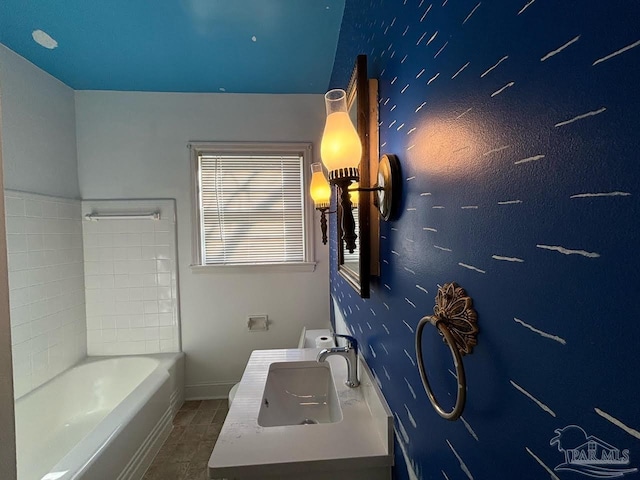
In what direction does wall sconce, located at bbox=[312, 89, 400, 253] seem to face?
to the viewer's left

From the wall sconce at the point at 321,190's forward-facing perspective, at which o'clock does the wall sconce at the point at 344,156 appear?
the wall sconce at the point at 344,156 is roughly at 9 o'clock from the wall sconce at the point at 321,190.

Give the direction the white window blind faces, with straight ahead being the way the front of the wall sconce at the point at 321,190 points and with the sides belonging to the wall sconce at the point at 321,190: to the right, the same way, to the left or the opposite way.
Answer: to the left

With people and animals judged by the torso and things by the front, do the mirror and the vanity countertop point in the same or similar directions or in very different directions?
same or similar directions

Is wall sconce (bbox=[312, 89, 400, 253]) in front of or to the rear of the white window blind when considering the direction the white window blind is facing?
in front

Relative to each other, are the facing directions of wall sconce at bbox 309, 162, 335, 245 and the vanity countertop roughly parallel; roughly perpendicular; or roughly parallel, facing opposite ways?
roughly parallel

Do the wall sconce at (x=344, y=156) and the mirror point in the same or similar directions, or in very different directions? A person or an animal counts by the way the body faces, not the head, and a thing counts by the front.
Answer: same or similar directions

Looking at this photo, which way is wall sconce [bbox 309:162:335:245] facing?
to the viewer's left

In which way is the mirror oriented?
to the viewer's left

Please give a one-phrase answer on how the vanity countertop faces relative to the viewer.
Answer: facing to the left of the viewer

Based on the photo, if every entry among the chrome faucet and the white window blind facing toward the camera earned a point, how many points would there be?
1

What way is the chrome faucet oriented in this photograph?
to the viewer's left

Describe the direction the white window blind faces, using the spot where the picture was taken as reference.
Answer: facing the viewer

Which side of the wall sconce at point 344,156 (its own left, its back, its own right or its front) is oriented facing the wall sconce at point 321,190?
right
